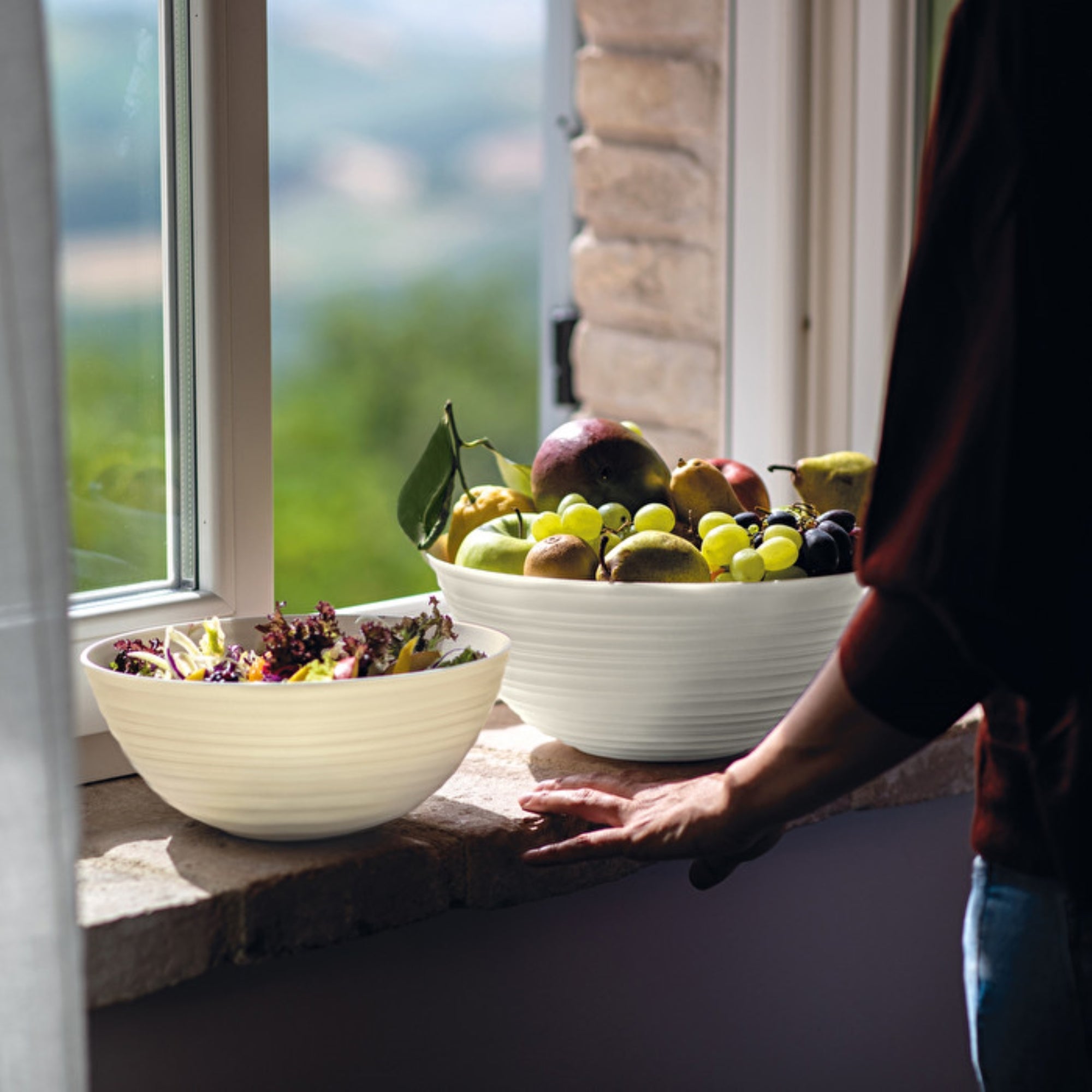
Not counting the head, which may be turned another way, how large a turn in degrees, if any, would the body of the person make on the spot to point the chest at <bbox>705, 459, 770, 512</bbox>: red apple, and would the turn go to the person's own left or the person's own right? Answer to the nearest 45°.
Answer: approximately 45° to the person's own right

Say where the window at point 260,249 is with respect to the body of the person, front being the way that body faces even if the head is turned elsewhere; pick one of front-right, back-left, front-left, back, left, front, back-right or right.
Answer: front

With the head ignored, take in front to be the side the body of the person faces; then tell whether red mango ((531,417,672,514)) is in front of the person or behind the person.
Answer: in front

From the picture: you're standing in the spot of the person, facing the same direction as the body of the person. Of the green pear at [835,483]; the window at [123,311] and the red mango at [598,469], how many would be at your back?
0

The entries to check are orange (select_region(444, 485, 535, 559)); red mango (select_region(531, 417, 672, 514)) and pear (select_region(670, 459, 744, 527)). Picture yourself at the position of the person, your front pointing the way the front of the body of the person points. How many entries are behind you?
0

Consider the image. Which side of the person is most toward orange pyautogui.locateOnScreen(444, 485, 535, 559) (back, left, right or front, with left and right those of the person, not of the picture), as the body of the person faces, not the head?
front

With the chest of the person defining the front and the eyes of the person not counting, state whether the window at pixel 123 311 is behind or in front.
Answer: in front

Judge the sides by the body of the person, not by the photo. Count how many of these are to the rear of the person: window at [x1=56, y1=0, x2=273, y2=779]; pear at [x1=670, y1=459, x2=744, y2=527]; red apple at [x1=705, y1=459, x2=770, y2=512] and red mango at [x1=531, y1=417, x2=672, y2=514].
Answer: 0

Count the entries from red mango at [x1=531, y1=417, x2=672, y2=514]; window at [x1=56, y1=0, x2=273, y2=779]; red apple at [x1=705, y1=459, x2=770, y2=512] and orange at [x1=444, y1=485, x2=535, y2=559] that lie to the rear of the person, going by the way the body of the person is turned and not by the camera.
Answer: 0

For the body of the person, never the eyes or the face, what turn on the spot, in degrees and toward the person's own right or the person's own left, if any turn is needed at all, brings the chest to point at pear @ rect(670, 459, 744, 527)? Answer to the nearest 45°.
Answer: approximately 45° to the person's own right

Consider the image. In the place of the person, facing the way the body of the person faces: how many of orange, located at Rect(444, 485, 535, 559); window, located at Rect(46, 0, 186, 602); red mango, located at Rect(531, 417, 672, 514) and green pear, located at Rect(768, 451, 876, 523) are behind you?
0

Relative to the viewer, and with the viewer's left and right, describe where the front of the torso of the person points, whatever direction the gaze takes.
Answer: facing away from the viewer and to the left of the viewer
